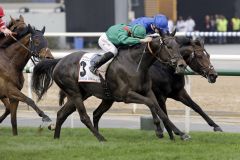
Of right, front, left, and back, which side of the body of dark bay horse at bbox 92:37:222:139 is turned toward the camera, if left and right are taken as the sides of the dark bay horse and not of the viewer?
right

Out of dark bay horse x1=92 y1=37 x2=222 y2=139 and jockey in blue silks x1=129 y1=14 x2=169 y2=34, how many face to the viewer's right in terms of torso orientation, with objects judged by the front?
2

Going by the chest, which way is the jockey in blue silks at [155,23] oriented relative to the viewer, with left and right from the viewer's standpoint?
facing to the right of the viewer

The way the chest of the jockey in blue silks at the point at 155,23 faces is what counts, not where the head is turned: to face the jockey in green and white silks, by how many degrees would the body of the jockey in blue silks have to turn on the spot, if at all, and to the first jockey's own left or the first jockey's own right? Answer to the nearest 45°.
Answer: approximately 135° to the first jockey's own right

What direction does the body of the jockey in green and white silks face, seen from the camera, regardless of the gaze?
to the viewer's right

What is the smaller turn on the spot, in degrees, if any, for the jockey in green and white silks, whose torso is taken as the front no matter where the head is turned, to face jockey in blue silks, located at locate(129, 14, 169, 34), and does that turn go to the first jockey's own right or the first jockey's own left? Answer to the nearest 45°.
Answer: approximately 45° to the first jockey's own left

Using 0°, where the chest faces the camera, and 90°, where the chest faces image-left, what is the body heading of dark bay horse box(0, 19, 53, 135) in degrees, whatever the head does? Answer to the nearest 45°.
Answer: approximately 270°
